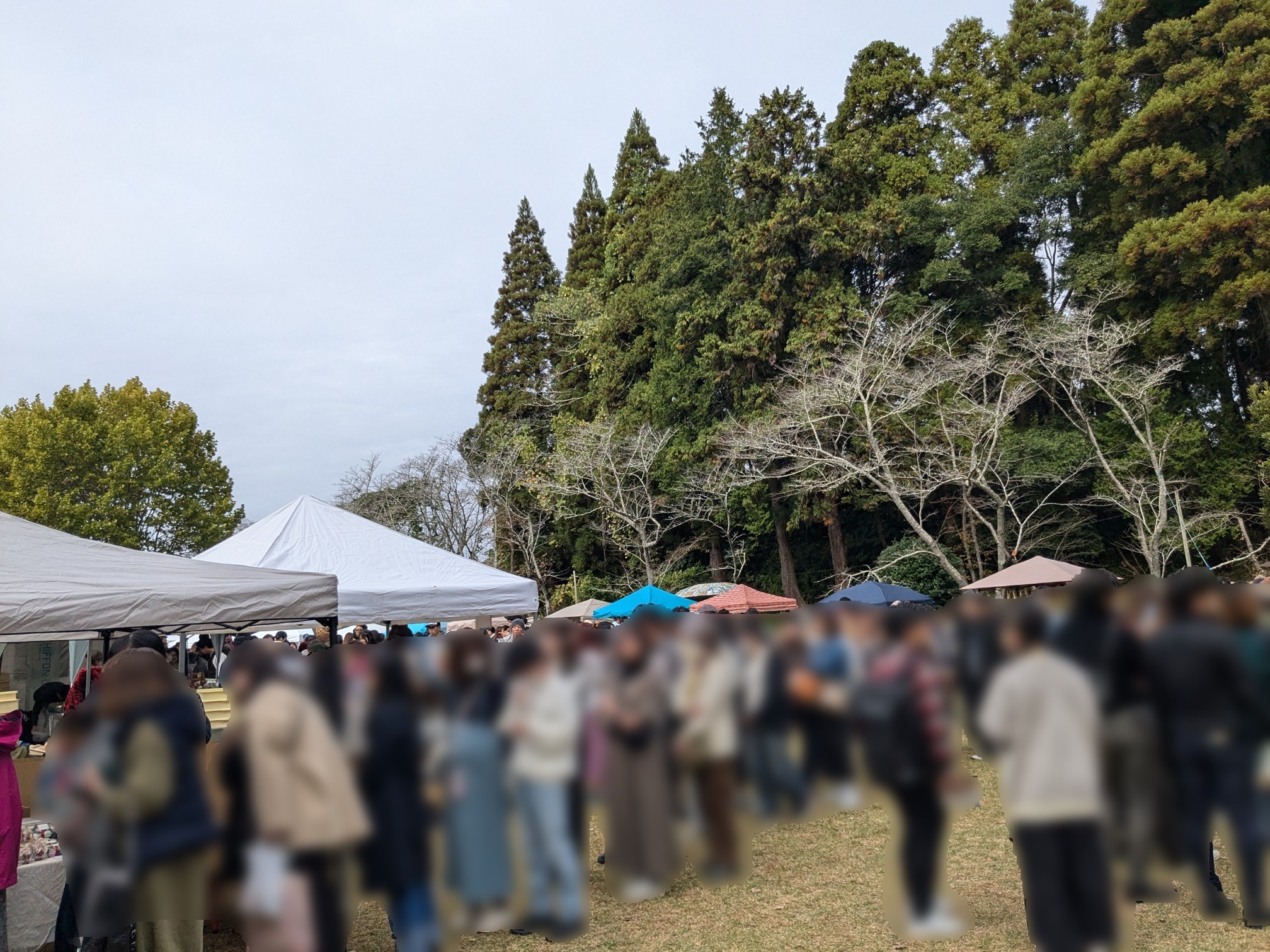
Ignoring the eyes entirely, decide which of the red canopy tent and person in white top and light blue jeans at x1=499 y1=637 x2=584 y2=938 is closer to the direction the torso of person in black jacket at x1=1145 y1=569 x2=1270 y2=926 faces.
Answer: the red canopy tent

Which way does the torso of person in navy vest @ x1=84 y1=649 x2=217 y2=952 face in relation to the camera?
to the viewer's left

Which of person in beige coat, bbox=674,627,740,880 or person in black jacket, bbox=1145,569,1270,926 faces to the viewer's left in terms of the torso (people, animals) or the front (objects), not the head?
the person in beige coat

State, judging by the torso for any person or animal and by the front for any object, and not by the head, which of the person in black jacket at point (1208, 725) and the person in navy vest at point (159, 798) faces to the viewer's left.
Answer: the person in navy vest at point (159, 798)

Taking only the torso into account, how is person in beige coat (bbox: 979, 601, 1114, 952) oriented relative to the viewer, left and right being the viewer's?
facing away from the viewer and to the left of the viewer
